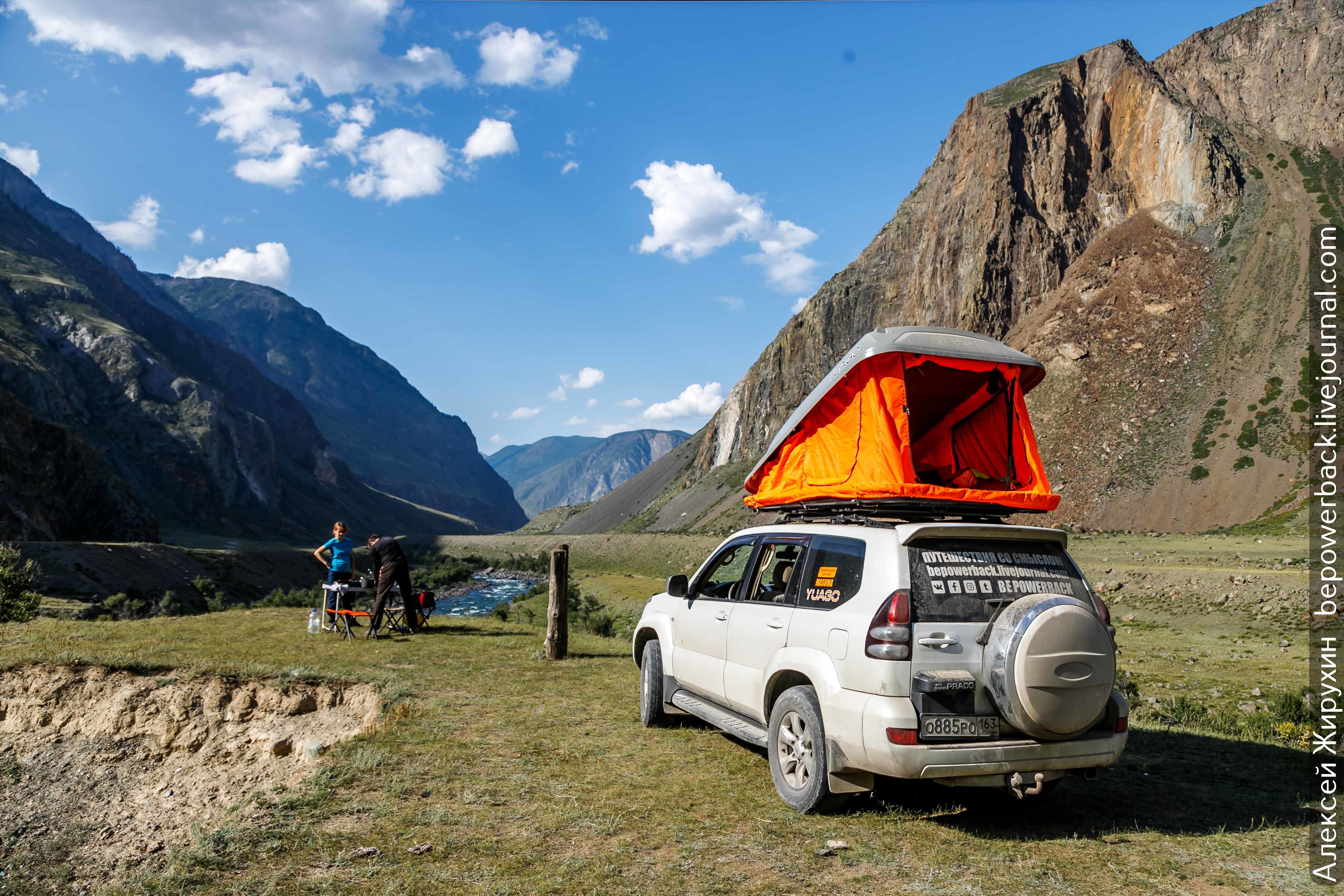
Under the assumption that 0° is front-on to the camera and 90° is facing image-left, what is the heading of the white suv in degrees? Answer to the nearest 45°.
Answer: approximately 135°

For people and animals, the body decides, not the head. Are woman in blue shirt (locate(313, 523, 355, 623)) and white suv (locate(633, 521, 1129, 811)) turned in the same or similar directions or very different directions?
very different directions

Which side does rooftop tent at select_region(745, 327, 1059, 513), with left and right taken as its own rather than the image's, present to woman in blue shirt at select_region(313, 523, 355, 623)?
back

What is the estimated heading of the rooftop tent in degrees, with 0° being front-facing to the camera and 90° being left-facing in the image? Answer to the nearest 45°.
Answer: approximately 315°

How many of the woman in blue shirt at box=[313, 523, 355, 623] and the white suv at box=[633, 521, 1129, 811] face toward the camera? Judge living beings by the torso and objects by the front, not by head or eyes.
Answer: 1

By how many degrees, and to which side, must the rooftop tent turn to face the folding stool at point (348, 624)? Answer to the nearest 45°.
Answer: approximately 180°

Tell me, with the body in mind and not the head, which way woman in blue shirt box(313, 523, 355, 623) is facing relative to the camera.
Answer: toward the camera

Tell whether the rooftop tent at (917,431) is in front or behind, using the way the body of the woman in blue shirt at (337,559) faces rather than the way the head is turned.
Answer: in front

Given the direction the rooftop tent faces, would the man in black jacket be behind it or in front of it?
behind

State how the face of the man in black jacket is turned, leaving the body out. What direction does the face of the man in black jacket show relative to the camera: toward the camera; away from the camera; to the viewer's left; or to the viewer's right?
to the viewer's left

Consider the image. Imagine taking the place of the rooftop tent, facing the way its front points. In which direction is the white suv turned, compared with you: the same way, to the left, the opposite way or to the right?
the opposite way

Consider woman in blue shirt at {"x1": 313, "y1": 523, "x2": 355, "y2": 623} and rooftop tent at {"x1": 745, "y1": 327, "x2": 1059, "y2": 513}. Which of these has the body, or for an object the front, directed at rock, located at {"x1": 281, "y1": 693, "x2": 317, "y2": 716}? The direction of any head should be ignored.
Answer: the woman in blue shirt

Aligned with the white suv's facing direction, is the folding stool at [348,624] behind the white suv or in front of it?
in front
